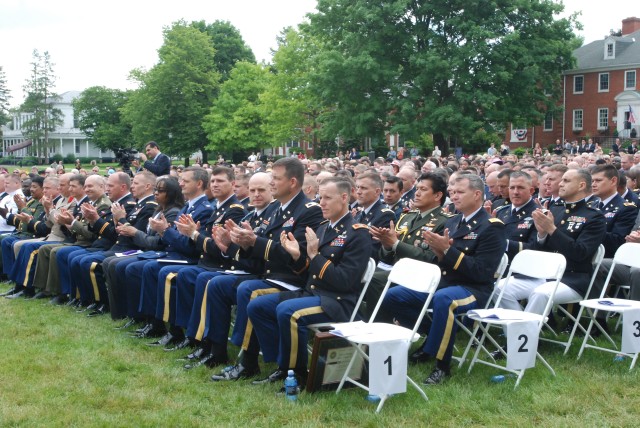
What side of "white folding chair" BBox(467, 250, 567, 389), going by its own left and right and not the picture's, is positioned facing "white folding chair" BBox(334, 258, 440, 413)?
front

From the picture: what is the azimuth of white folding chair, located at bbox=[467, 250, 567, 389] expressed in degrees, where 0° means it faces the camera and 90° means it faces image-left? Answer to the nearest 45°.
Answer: approximately 45°

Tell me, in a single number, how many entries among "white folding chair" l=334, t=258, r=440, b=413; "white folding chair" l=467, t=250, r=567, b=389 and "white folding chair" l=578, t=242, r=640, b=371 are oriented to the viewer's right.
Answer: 0

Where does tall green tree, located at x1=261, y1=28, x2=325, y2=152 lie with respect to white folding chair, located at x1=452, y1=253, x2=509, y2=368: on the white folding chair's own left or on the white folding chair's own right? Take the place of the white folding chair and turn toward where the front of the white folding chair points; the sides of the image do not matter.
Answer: on the white folding chair's own right

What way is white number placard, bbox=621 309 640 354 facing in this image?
toward the camera

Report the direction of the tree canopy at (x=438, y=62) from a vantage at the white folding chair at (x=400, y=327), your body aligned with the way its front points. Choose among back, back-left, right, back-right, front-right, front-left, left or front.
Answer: back-right

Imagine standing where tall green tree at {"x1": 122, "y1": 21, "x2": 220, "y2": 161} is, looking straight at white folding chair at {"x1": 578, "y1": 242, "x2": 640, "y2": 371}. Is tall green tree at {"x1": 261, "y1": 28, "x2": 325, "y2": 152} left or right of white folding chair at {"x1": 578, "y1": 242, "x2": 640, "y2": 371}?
left

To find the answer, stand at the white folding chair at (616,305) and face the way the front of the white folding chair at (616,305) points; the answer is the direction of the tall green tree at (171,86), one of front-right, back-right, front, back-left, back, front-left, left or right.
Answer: right

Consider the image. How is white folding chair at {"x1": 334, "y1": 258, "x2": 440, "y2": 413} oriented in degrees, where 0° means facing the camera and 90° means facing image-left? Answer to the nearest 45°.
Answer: approximately 45°

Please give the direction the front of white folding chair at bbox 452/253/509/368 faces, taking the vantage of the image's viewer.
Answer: facing the viewer and to the left of the viewer

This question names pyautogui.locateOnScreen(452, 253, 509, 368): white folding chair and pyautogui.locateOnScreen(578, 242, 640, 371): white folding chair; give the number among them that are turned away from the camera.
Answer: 0

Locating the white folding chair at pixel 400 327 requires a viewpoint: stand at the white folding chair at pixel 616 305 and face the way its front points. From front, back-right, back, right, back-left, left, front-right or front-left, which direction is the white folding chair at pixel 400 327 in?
front

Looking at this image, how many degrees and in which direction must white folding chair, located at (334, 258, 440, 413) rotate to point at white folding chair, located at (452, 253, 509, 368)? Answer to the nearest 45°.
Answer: approximately 180°

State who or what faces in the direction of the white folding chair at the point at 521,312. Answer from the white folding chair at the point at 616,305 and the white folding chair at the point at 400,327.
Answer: the white folding chair at the point at 616,305

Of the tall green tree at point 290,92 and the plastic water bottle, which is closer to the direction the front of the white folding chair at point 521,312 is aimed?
the plastic water bottle
